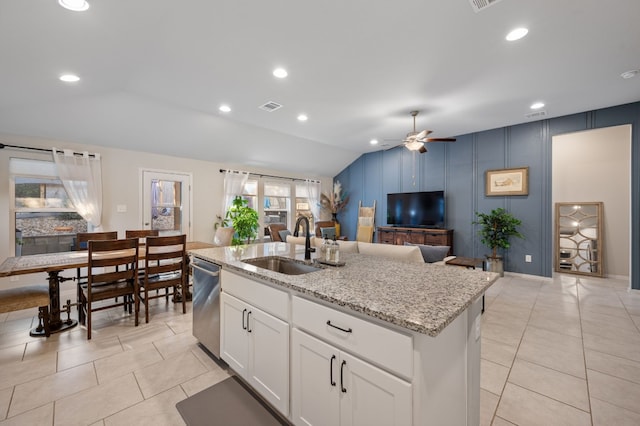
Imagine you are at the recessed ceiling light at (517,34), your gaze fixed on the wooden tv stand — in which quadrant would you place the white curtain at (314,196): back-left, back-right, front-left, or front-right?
front-left

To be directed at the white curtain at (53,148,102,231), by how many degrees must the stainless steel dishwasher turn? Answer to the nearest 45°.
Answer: approximately 90° to its right

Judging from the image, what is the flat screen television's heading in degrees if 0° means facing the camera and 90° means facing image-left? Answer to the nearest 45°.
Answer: approximately 45°

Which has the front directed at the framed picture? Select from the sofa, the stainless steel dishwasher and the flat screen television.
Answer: the sofa

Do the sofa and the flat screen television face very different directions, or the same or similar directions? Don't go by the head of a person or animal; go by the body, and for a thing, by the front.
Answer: very different directions

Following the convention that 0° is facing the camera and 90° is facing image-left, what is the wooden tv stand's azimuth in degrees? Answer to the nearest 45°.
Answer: approximately 45°

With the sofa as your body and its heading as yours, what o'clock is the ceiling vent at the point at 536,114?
The ceiling vent is roughly at 2 o'clock from the sofa.

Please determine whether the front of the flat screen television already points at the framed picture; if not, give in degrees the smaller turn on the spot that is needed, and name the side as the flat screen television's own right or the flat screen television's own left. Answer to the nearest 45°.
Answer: approximately 135° to the flat screen television's own left

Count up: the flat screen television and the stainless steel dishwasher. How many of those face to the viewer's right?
0

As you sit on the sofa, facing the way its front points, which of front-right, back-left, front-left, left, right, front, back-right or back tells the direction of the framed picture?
front

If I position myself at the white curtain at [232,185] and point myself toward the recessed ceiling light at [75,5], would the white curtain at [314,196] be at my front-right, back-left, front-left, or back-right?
back-left

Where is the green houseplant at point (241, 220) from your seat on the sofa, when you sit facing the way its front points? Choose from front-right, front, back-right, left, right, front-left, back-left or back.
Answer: left
